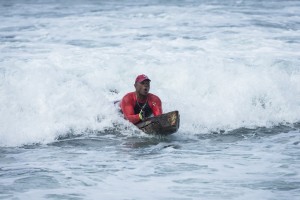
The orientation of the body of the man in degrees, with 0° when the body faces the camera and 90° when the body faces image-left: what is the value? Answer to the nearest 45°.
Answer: approximately 315°
